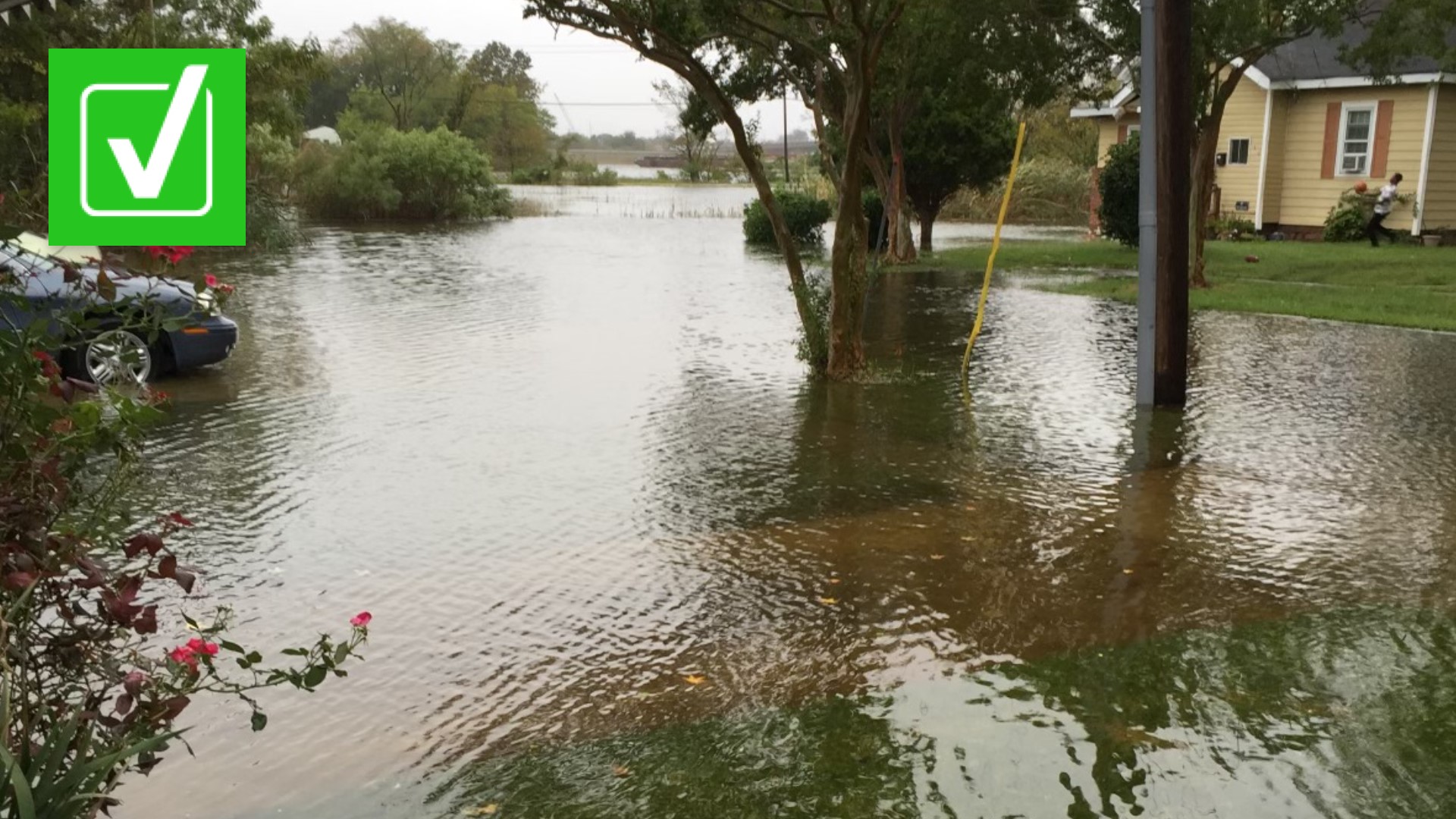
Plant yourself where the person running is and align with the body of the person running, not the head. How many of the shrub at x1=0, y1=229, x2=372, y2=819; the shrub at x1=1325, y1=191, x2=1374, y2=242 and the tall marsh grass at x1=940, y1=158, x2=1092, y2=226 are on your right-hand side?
1
